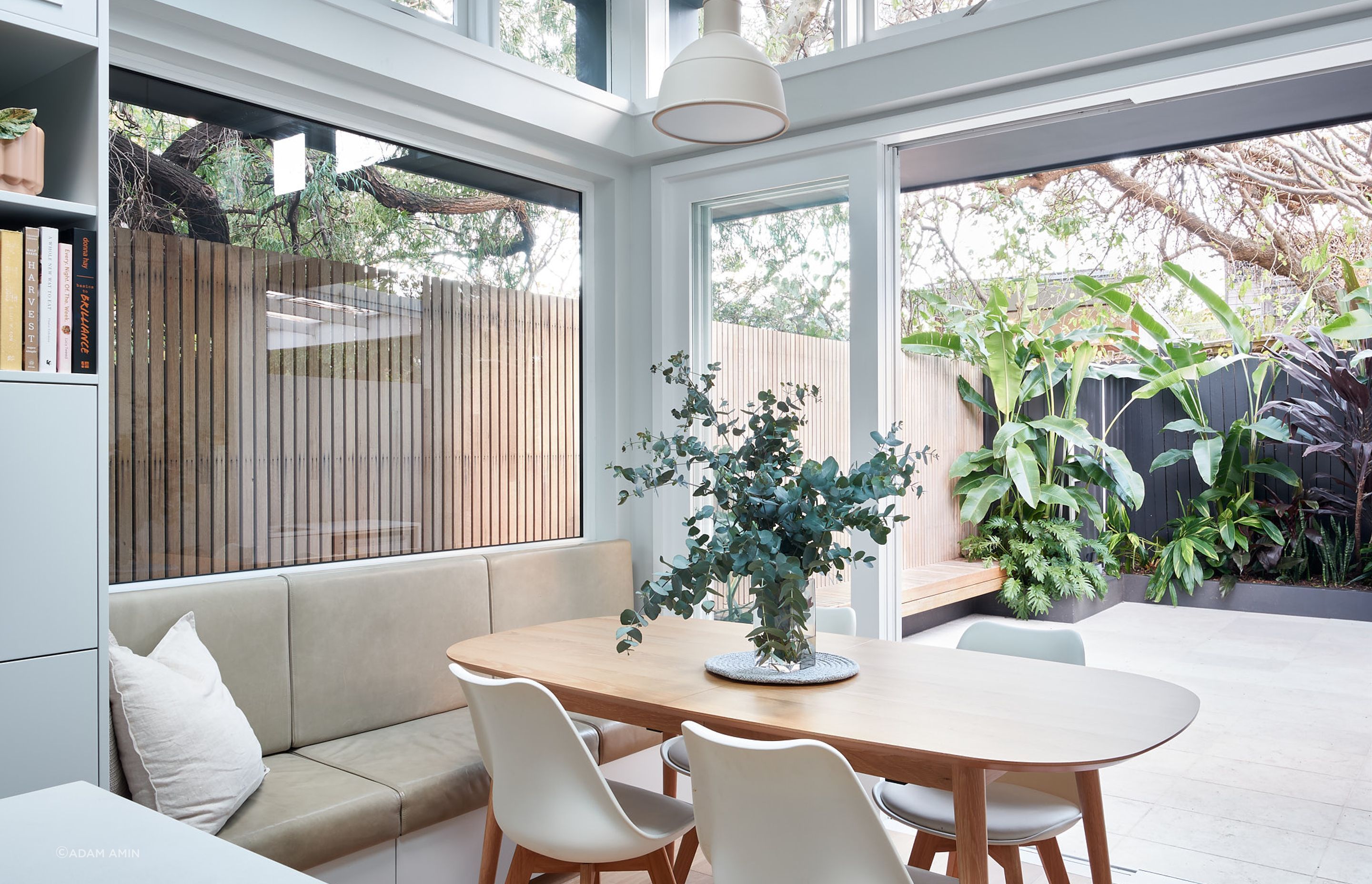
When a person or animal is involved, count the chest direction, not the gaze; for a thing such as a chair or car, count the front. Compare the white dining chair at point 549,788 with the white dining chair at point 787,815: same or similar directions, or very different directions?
same or similar directions

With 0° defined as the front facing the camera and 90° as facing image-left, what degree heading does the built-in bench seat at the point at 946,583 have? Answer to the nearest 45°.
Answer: approximately 315°

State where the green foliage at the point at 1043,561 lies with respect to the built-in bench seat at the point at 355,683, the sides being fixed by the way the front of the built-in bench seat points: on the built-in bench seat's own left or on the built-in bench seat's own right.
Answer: on the built-in bench seat's own left

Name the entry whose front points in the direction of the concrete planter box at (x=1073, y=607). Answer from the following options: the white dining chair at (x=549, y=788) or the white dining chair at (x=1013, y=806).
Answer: the white dining chair at (x=549, y=788)

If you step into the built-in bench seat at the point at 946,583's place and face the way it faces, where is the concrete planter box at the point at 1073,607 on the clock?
The concrete planter box is roughly at 9 o'clock from the built-in bench seat.

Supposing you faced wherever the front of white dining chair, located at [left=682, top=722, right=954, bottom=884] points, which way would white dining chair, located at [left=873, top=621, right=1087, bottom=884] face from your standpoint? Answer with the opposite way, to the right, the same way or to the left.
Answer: the opposite way

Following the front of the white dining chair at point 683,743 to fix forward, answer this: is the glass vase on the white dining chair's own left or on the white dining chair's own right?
on the white dining chair's own left

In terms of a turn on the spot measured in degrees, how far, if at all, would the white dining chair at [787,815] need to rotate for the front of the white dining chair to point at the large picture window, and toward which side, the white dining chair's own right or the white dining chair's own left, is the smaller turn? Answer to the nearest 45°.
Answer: approximately 90° to the white dining chair's own left

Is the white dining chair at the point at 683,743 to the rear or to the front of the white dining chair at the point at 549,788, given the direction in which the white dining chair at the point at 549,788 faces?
to the front

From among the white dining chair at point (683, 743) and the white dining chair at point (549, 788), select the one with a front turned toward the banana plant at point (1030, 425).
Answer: the white dining chair at point (549, 788)

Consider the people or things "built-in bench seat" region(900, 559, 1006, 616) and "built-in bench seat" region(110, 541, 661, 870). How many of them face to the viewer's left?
0

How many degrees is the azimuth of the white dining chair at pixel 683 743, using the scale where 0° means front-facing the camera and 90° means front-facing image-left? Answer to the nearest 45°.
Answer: approximately 45°

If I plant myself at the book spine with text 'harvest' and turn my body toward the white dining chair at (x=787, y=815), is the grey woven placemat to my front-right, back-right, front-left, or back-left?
front-left

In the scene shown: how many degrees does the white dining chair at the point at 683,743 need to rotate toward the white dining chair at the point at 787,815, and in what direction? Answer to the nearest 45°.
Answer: approximately 45° to its left

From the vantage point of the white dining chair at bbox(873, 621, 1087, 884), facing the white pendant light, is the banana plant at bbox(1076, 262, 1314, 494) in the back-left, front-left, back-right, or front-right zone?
back-right

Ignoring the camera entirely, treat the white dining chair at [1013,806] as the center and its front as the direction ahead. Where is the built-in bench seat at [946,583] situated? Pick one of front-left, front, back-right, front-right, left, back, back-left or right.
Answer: back-right
